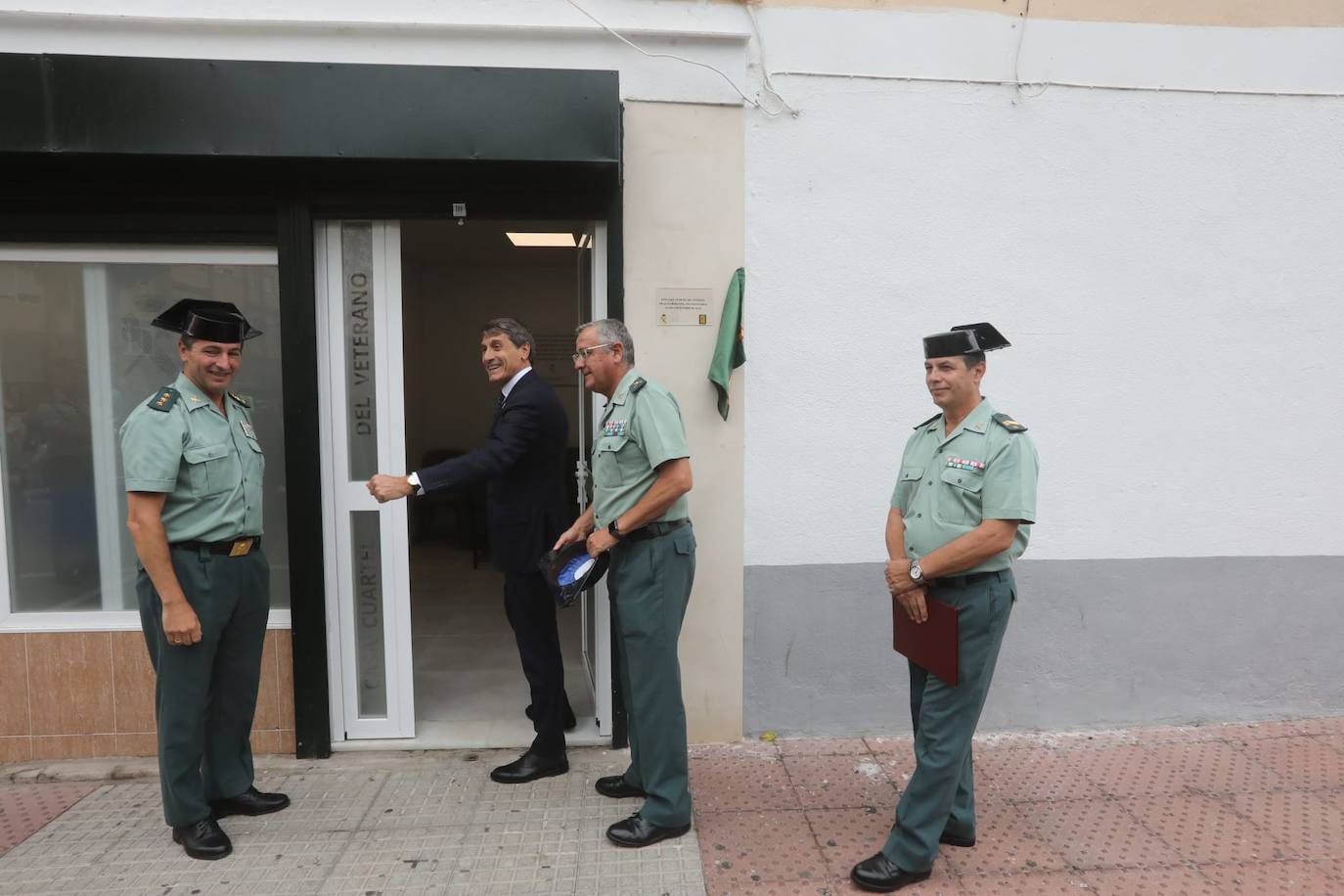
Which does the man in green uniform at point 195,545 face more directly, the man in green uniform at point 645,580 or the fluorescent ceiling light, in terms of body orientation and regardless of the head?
the man in green uniform

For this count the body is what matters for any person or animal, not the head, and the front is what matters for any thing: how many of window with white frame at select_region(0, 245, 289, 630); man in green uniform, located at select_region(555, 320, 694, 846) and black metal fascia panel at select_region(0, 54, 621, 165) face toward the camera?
2

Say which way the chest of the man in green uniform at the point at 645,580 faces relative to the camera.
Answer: to the viewer's left

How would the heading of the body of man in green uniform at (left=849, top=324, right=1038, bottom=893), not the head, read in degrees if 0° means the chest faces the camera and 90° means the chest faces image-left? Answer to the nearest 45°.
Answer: approximately 45°

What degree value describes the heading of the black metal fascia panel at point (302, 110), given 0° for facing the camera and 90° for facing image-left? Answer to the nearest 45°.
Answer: approximately 0°

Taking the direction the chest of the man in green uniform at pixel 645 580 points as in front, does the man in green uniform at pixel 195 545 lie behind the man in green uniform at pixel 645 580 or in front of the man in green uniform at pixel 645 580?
in front

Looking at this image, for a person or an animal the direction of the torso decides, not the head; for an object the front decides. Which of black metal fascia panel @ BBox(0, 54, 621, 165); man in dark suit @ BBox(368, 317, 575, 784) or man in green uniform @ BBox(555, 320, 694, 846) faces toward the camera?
the black metal fascia panel

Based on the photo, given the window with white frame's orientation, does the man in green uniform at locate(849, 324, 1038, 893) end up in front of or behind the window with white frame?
in front

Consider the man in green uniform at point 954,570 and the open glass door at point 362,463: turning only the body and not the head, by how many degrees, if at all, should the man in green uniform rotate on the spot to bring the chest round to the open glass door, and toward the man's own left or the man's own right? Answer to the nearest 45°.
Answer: approximately 45° to the man's own right

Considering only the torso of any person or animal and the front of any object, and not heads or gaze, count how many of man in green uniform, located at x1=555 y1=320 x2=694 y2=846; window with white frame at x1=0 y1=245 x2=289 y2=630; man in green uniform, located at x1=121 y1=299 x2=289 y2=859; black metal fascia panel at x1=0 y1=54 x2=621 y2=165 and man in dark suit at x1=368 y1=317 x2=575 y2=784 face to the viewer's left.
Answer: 2

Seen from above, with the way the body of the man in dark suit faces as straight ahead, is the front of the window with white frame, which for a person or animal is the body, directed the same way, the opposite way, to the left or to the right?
to the left

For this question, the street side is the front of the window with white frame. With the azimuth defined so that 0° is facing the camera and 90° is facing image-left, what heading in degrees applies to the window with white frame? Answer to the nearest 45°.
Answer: approximately 0°

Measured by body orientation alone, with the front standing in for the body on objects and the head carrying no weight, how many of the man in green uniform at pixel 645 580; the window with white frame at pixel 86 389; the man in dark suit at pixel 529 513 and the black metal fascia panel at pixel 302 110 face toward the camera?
2

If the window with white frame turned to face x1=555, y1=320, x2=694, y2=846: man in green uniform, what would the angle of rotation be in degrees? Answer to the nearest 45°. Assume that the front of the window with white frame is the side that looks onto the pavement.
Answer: approximately 45° to its left
